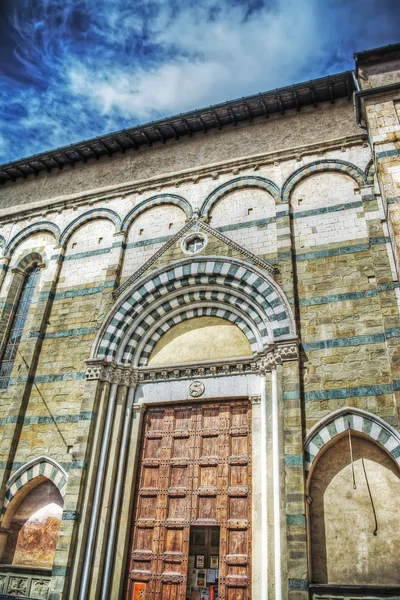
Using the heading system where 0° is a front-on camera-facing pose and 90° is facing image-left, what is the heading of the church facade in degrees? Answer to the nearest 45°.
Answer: approximately 0°
